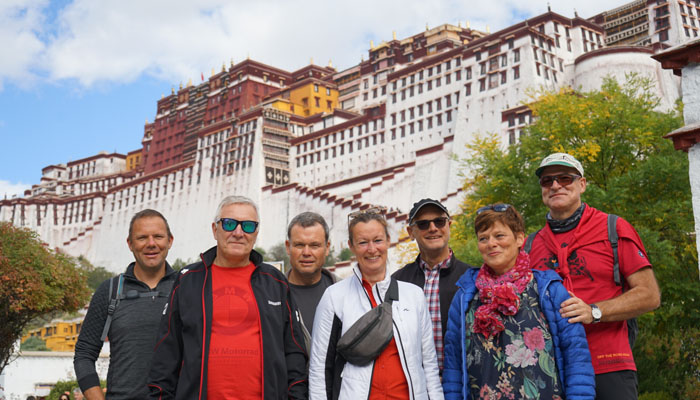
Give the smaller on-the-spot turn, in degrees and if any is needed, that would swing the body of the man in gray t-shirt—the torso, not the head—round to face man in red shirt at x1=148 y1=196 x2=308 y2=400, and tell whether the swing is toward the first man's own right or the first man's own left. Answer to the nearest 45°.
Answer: approximately 45° to the first man's own right

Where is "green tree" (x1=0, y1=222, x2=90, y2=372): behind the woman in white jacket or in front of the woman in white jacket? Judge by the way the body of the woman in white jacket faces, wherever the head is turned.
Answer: behind

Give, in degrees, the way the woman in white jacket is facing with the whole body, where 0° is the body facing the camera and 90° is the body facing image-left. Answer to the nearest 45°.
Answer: approximately 0°

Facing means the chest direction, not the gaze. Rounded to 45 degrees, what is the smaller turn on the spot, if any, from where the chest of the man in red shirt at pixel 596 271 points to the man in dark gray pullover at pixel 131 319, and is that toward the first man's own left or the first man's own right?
approximately 45° to the first man's own right

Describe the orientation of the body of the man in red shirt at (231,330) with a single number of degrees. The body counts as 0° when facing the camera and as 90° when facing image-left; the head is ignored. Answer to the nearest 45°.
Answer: approximately 0°

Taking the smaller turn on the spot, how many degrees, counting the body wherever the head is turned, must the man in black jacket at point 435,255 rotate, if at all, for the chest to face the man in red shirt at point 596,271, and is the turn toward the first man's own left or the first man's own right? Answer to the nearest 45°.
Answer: approximately 45° to the first man's own left

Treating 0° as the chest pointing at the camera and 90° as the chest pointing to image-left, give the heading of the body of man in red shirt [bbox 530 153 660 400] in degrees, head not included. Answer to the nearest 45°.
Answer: approximately 45°

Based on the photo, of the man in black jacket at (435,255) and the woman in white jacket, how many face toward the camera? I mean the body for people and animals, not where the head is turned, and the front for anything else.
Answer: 2

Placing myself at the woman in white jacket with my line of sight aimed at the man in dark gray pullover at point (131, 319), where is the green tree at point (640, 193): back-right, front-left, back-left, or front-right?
back-right
